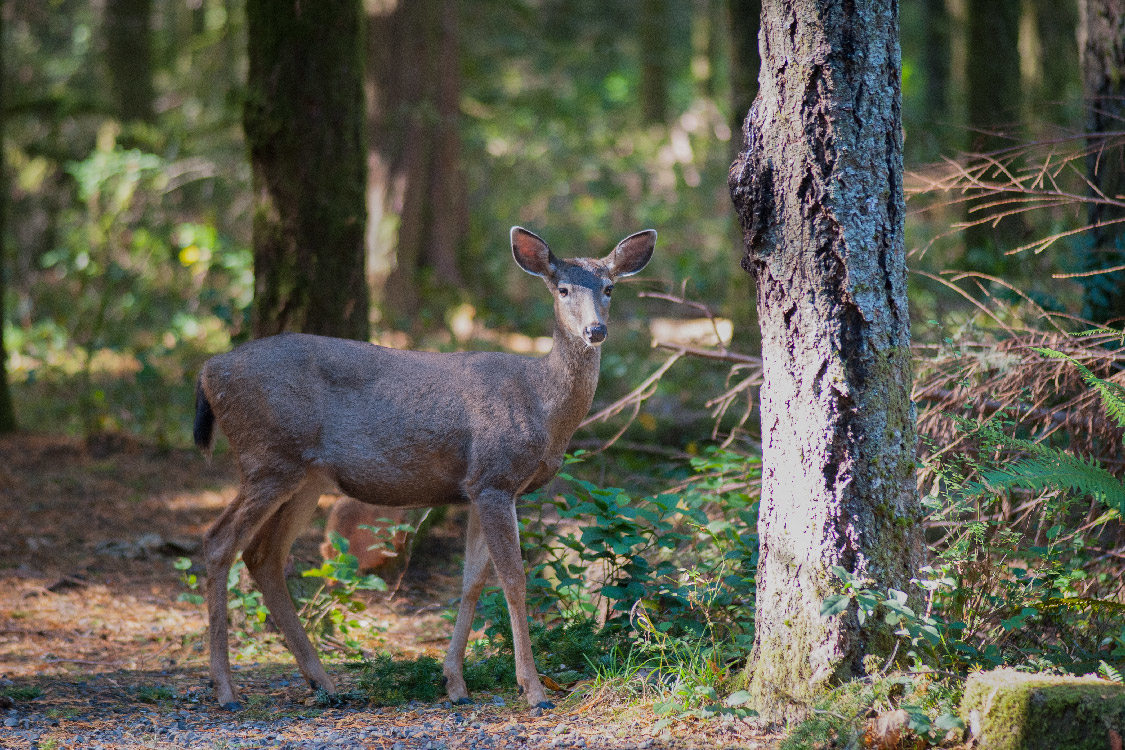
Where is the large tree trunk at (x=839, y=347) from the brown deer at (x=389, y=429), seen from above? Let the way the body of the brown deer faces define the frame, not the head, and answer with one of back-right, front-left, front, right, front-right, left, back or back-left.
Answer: front-right

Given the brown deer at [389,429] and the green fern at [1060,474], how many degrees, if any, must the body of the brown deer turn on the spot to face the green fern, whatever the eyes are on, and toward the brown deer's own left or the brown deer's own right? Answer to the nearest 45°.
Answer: approximately 45° to the brown deer's own right

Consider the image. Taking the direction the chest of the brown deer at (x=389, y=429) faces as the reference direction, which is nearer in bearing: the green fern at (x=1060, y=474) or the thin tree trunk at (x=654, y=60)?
the green fern

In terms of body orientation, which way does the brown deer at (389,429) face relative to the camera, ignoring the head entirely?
to the viewer's right
